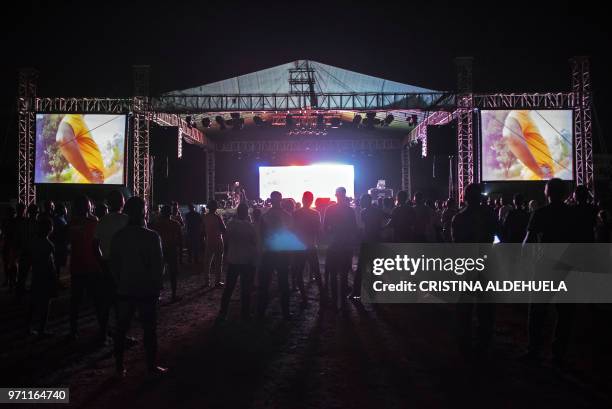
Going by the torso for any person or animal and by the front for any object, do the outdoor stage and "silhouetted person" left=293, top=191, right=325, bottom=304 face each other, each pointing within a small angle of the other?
yes

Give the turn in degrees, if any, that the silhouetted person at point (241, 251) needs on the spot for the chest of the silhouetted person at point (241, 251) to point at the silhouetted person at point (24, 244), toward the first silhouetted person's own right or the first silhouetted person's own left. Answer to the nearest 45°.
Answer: approximately 45° to the first silhouetted person's own left

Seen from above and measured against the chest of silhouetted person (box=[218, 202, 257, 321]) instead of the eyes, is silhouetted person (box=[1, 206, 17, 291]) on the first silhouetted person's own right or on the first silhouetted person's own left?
on the first silhouetted person's own left

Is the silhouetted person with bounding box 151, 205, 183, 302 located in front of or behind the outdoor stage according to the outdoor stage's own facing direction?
in front

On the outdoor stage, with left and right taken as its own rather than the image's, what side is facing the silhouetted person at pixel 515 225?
front

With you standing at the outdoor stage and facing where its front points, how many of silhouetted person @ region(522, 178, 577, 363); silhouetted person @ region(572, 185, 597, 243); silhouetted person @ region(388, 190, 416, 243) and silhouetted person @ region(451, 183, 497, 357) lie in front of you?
4

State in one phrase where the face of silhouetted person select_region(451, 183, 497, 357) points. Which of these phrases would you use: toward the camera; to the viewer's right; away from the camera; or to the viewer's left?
away from the camera

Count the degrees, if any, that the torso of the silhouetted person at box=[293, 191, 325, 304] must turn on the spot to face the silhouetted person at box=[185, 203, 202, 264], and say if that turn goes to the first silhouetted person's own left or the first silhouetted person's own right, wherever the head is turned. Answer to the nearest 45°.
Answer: approximately 45° to the first silhouetted person's own left

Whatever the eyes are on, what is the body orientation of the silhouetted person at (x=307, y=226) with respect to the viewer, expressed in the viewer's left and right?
facing away from the viewer

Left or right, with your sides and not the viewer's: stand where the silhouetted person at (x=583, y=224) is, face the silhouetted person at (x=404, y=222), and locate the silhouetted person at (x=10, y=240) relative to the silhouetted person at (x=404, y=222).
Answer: left

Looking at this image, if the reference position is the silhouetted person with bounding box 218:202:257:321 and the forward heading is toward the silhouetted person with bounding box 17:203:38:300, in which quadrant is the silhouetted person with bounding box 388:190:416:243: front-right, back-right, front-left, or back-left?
back-right

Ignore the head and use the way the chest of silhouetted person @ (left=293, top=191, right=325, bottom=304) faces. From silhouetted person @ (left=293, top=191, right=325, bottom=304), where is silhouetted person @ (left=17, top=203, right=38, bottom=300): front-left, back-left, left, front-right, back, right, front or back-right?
left

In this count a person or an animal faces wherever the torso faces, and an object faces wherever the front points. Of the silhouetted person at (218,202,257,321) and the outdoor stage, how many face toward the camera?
1

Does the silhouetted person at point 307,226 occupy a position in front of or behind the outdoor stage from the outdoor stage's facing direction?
in front

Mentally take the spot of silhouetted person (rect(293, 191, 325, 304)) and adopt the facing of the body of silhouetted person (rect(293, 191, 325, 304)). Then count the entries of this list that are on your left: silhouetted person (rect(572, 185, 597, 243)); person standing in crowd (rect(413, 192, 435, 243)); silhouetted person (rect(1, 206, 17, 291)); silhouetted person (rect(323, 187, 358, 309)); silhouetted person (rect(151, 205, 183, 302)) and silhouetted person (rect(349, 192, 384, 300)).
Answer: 2

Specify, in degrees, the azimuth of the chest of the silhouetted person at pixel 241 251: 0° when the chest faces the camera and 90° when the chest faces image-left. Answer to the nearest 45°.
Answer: approximately 180°
